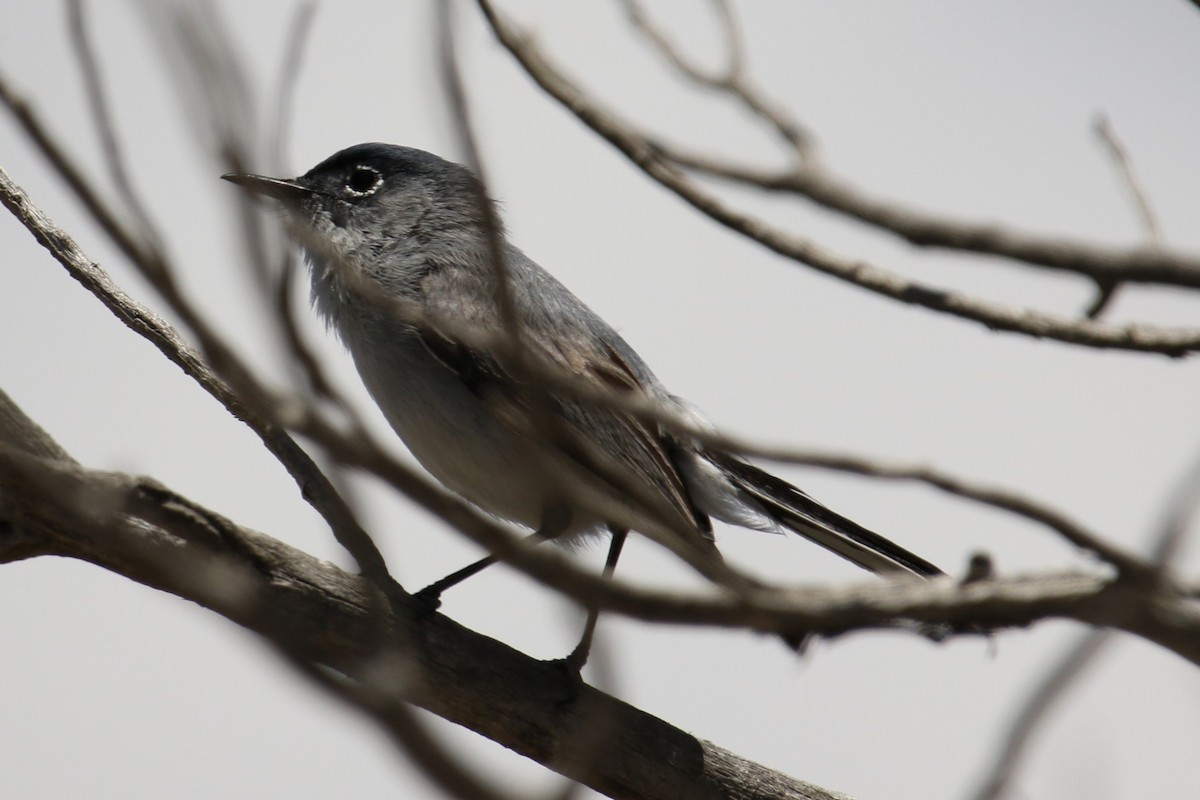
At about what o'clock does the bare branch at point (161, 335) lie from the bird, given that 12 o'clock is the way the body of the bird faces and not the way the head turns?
The bare branch is roughly at 11 o'clock from the bird.

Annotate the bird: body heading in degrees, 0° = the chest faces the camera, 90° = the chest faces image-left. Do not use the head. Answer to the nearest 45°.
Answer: approximately 90°
